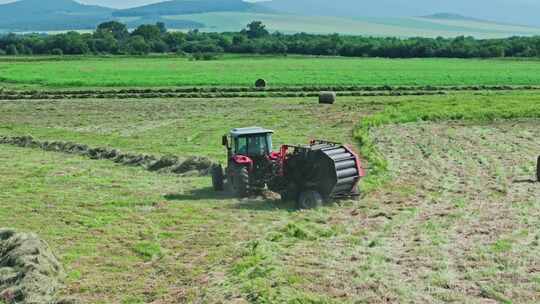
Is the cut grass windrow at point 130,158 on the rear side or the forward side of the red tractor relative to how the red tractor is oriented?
on the forward side

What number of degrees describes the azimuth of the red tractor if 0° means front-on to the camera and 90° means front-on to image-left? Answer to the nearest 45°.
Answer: approximately 135°
